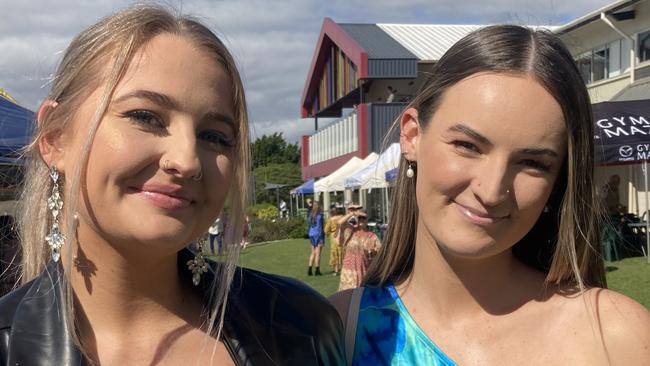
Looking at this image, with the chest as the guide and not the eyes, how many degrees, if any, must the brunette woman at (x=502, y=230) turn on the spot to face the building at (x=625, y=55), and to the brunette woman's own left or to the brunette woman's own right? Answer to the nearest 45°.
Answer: approximately 180°

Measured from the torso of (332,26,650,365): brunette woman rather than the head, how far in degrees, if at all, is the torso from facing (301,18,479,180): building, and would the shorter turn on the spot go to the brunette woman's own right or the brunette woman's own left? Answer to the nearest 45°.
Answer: approximately 180°

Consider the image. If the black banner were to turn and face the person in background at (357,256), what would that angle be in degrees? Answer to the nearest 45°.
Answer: approximately 45° to its right

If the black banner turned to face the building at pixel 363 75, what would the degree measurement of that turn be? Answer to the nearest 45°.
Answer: approximately 135° to its right

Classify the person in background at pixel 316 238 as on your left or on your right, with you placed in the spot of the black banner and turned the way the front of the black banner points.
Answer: on your right
